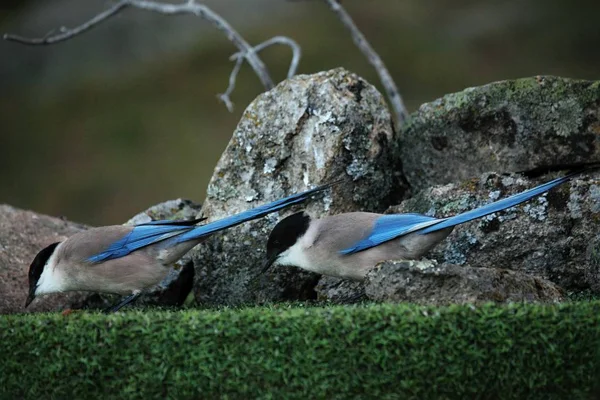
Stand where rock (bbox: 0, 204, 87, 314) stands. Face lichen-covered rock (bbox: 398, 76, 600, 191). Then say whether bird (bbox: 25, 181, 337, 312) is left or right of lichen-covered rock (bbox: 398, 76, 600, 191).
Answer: right

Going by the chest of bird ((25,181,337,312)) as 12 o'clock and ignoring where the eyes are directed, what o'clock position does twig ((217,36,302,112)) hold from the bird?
The twig is roughly at 4 o'clock from the bird.

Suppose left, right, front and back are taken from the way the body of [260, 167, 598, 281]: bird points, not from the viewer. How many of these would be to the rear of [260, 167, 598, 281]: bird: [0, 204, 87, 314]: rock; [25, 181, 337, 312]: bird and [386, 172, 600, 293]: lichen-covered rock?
1

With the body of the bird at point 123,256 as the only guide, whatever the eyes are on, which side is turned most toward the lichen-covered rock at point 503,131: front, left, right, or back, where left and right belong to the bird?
back

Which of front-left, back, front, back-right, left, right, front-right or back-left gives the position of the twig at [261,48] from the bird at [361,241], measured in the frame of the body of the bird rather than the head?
right

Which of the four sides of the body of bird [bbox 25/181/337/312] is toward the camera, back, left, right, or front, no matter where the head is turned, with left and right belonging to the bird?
left

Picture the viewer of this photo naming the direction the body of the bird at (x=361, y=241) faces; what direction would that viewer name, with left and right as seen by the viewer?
facing to the left of the viewer

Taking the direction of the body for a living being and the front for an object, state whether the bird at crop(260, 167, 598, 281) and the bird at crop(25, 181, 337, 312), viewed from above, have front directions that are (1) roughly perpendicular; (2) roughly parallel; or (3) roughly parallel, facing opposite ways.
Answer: roughly parallel

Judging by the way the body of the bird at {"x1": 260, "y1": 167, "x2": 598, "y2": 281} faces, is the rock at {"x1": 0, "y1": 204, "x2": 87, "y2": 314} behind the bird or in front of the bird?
in front

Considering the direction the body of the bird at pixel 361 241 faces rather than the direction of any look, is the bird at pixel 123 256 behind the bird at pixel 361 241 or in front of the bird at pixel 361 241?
in front

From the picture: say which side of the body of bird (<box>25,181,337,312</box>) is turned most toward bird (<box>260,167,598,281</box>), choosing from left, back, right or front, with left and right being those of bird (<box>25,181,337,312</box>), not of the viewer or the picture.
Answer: back

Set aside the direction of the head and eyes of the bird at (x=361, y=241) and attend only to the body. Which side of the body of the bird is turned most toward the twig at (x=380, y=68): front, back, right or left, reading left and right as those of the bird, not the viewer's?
right

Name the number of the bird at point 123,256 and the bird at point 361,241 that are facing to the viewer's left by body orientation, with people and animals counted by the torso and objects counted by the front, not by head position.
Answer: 2

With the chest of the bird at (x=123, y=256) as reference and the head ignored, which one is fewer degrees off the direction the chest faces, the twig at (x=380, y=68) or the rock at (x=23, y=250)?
the rock
